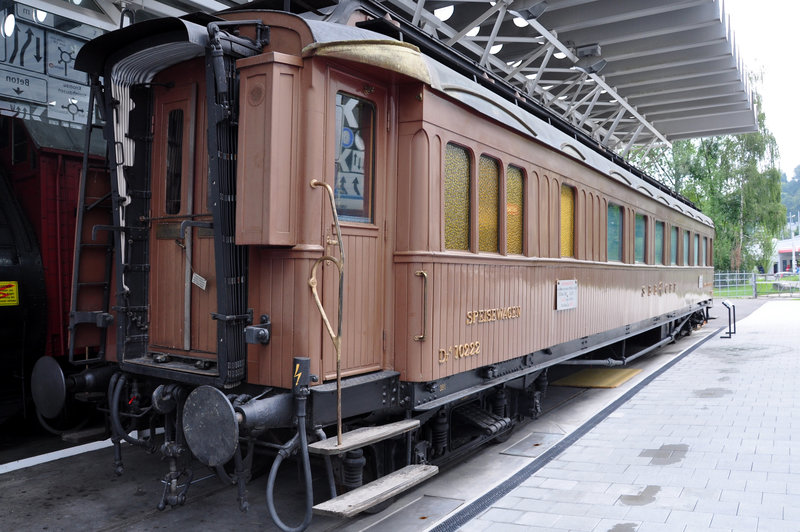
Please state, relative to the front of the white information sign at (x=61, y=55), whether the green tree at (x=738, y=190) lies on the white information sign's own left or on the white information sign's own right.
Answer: on the white information sign's own left

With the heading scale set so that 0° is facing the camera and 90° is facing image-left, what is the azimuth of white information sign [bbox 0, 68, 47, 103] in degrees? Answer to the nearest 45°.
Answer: approximately 315°

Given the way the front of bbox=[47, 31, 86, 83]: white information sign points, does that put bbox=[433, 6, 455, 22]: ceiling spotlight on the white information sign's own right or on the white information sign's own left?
on the white information sign's own left
